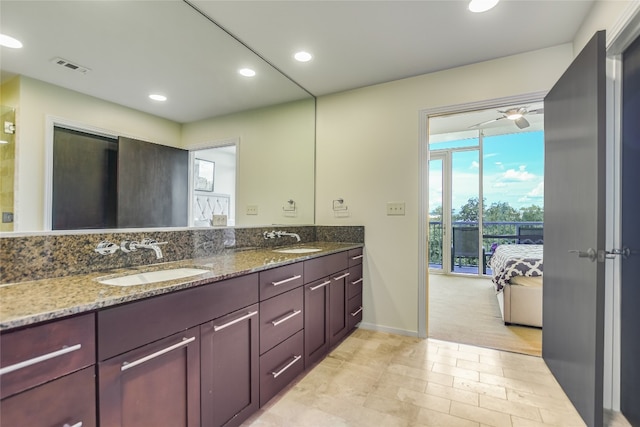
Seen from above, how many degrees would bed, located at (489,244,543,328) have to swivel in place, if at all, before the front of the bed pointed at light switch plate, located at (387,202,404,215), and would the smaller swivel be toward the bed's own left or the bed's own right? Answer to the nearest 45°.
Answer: approximately 45° to the bed's own left

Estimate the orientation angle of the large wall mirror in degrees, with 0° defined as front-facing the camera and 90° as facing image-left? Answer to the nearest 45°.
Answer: approximately 315°

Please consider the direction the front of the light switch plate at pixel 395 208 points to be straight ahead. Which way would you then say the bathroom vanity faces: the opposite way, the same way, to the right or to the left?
to the left

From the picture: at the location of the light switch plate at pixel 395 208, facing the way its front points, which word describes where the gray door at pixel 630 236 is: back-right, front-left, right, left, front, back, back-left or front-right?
front-left

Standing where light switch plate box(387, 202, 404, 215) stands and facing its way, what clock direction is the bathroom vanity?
The bathroom vanity is roughly at 1 o'clock from the light switch plate.

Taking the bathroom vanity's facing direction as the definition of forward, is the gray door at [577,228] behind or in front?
in front

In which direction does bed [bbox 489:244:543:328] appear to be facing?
to the viewer's left
